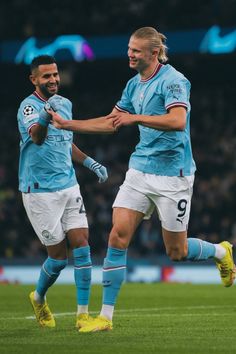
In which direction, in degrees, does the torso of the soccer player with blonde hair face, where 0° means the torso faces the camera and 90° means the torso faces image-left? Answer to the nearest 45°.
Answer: approximately 45°
